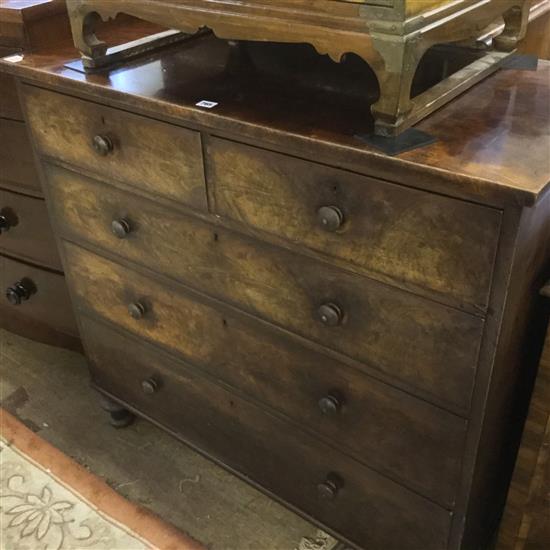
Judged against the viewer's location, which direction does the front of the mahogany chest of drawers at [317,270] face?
facing the viewer and to the left of the viewer
